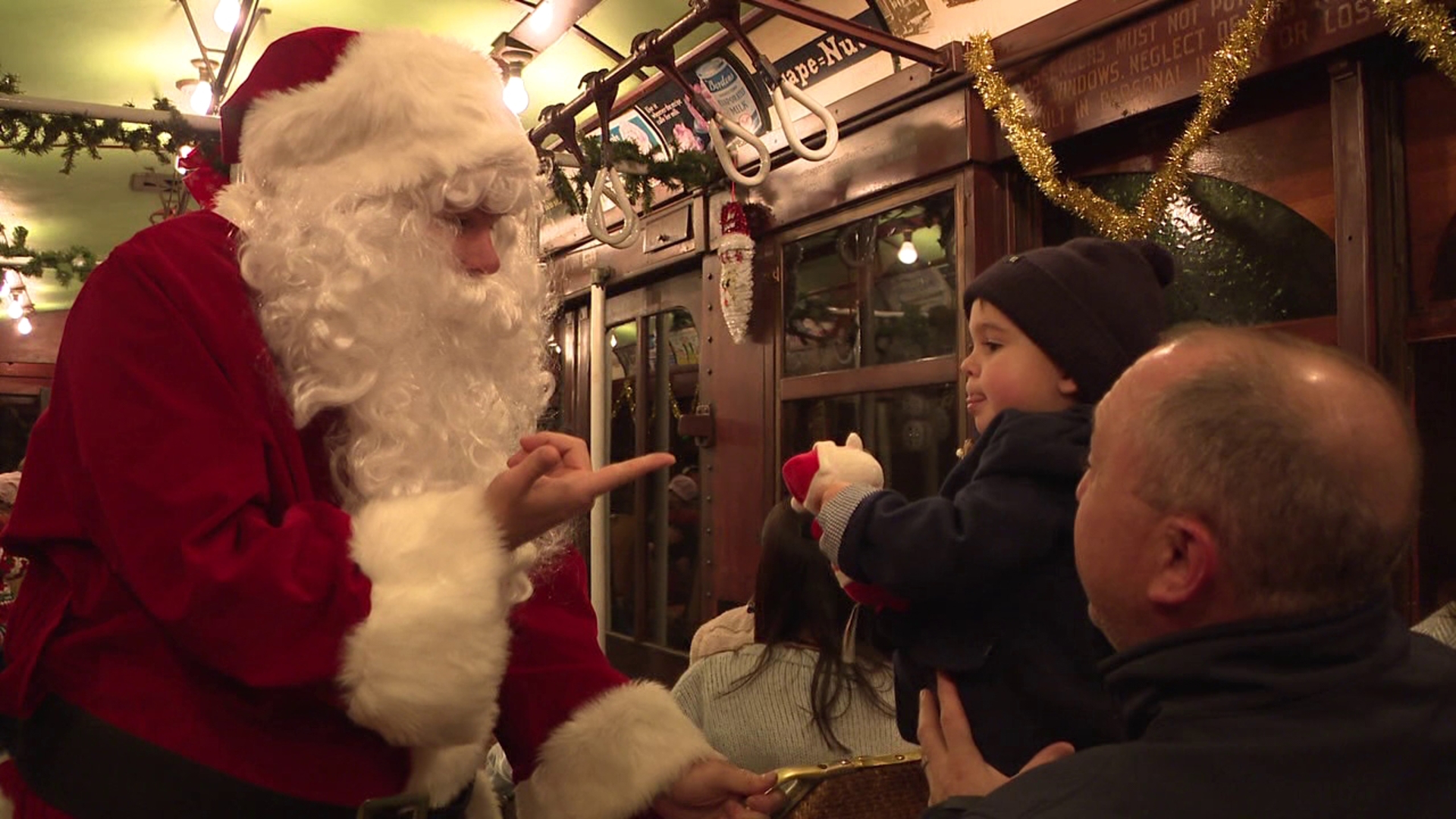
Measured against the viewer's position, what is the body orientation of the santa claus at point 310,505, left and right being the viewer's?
facing to the right of the viewer

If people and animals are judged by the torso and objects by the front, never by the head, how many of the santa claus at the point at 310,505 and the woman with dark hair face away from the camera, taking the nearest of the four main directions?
1

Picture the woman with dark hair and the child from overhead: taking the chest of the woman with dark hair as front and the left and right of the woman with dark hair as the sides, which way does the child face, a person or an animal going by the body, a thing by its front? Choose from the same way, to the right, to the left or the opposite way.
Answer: to the left

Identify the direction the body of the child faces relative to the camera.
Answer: to the viewer's left

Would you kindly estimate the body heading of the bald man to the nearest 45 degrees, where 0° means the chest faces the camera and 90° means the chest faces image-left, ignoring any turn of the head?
approximately 135°

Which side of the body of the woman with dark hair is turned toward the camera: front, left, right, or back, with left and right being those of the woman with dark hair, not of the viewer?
back

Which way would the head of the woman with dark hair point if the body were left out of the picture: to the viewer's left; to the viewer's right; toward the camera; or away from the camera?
away from the camera

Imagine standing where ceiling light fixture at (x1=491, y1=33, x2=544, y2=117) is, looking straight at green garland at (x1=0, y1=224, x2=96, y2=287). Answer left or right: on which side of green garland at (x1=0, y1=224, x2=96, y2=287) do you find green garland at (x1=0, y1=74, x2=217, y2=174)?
left

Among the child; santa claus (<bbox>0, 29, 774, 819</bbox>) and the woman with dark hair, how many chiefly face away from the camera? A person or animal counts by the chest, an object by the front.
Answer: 1

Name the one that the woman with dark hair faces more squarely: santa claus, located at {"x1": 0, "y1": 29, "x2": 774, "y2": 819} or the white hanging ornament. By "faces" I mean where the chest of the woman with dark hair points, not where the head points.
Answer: the white hanging ornament

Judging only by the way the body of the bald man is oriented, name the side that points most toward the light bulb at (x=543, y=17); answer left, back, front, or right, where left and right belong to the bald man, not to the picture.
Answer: front

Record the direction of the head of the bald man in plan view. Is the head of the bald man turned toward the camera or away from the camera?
away from the camera

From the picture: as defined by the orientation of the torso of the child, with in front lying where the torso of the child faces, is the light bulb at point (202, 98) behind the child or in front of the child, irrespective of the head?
in front
